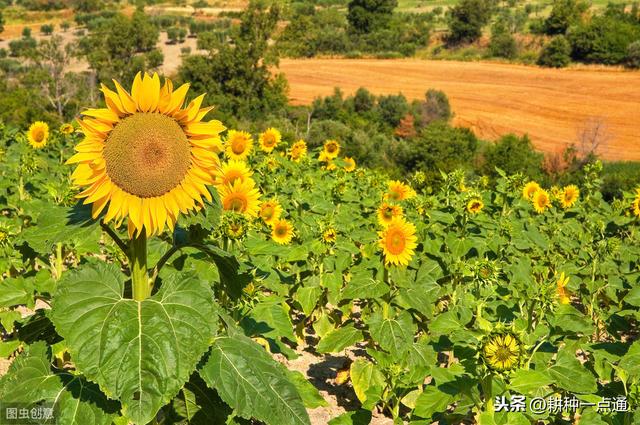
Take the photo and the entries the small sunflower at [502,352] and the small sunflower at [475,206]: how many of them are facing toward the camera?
2

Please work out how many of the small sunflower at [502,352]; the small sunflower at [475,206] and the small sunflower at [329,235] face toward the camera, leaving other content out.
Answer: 3

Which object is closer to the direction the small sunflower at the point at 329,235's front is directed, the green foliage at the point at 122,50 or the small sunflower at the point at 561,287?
the small sunflower

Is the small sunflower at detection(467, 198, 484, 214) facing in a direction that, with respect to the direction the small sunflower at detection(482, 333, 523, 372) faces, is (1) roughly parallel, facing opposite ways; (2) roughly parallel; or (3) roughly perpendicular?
roughly parallel

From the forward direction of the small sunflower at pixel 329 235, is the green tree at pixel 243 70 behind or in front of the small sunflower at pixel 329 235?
behind

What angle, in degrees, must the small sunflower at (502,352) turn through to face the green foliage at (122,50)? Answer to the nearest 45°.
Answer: approximately 135° to its right

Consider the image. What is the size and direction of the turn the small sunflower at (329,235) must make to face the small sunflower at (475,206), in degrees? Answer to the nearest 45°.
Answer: approximately 90° to its left

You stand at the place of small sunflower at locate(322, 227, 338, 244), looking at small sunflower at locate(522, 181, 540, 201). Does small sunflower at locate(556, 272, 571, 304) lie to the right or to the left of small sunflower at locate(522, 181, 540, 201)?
right

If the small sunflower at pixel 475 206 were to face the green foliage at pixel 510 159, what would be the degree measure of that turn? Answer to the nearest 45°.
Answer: approximately 180°

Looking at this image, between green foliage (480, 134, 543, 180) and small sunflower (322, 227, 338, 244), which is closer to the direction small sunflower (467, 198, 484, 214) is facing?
the small sunflower

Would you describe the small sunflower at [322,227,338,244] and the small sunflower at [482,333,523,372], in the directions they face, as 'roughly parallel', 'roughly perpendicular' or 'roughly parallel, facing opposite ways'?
roughly parallel

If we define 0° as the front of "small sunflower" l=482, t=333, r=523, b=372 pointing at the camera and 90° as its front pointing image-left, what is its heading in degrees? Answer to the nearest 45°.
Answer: approximately 0°

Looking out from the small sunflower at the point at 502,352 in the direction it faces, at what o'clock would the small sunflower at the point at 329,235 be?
the small sunflower at the point at 329,235 is roughly at 5 o'clock from the small sunflower at the point at 502,352.

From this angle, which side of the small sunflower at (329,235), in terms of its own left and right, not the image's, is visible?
front

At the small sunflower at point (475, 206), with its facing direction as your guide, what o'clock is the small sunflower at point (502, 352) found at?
the small sunflower at point (502, 352) is roughly at 12 o'clock from the small sunflower at point (475, 206).

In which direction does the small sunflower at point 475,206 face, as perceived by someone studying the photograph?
facing the viewer

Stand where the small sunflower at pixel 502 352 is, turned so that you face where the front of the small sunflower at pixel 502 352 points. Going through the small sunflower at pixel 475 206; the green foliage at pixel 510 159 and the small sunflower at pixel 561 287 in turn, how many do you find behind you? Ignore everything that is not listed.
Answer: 3
